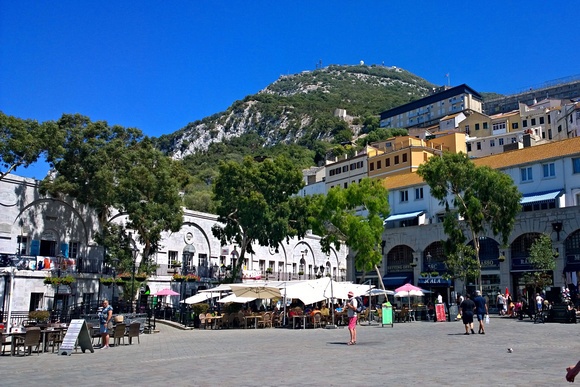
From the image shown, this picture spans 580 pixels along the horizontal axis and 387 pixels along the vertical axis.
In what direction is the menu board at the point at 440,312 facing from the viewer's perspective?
toward the camera

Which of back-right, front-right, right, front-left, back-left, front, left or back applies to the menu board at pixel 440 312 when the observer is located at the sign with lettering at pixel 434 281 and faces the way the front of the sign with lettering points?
front

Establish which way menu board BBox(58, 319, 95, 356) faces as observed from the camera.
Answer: facing the viewer and to the left of the viewer

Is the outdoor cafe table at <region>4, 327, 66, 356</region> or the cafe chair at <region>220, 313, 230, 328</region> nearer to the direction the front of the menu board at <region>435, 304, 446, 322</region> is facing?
the outdoor cafe table

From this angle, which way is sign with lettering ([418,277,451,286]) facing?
toward the camera

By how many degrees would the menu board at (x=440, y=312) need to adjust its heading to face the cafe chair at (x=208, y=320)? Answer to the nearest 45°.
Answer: approximately 90° to its right

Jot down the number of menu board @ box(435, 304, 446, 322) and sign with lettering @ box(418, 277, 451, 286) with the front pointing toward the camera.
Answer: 2

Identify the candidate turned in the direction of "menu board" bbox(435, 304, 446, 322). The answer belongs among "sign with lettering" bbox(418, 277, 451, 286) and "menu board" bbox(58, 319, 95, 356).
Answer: the sign with lettering

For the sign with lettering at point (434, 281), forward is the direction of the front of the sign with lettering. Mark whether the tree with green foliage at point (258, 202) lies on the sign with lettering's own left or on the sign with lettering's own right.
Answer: on the sign with lettering's own right
